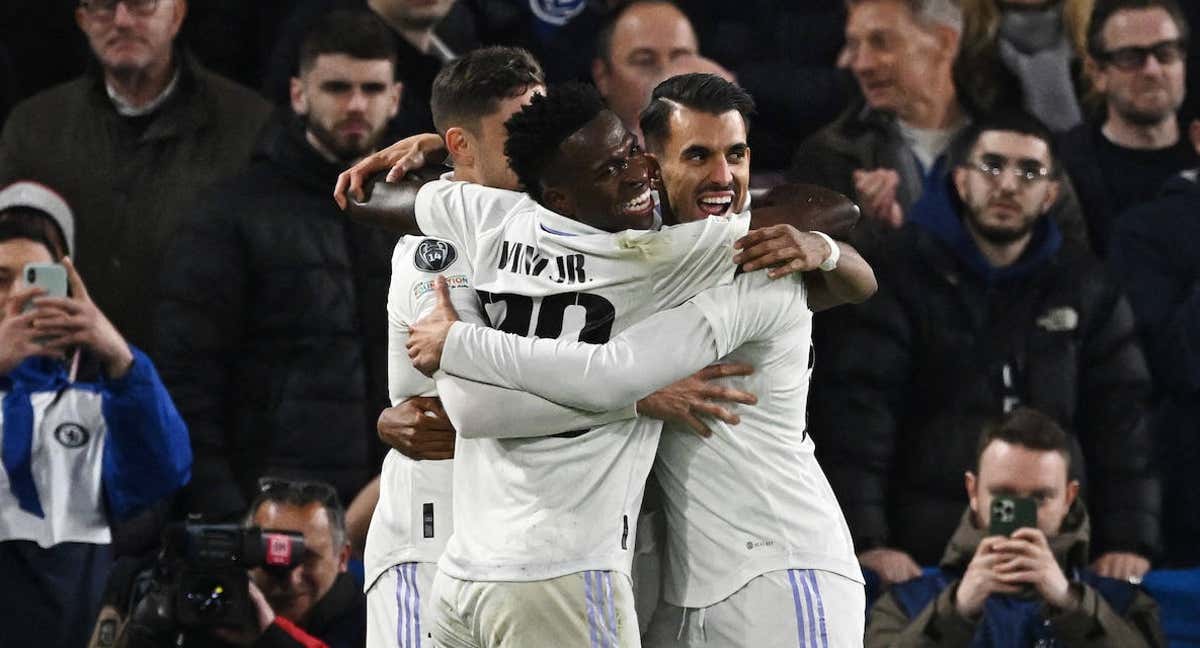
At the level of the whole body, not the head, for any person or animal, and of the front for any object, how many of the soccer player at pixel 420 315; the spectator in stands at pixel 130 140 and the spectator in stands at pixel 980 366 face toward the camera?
2

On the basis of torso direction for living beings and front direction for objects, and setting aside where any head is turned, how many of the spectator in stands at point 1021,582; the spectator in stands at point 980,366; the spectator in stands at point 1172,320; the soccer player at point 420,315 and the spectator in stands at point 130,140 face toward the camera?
4

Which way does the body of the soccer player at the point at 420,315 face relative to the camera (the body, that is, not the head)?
to the viewer's right
